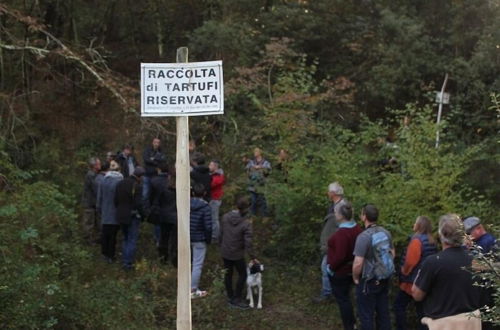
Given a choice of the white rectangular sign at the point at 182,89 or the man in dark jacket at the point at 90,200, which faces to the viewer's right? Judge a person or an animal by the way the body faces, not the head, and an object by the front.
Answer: the man in dark jacket

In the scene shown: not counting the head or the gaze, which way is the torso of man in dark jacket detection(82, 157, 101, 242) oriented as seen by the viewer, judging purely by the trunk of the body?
to the viewer's right

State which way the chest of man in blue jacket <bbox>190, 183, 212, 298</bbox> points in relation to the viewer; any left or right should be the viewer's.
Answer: facing away from the viewer and to the right of the viewer

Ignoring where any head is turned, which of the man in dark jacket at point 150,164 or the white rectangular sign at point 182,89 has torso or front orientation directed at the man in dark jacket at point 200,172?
the man in dark jacket at point 150,164

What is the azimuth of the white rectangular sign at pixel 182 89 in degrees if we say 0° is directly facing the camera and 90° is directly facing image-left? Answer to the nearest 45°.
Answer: approximately 0°

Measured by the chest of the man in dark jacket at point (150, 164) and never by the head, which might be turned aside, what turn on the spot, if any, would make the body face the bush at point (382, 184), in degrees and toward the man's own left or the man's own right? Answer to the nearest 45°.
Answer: approximately 90° to the man's own left

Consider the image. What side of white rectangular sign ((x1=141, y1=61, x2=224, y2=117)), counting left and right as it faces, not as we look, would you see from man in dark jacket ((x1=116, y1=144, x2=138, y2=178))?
back

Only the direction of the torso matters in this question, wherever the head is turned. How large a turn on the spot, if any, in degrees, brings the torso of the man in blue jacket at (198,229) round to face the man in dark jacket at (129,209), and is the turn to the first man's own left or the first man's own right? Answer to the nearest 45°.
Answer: approximately 90° to the first man's own left

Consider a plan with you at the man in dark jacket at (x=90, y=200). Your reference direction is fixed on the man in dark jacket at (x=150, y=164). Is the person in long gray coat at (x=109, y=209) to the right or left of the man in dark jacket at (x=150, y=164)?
right

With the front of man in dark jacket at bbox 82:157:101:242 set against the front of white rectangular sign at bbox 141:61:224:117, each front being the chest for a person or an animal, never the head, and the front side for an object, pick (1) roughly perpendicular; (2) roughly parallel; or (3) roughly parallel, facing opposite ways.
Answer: roughly perpendicular
